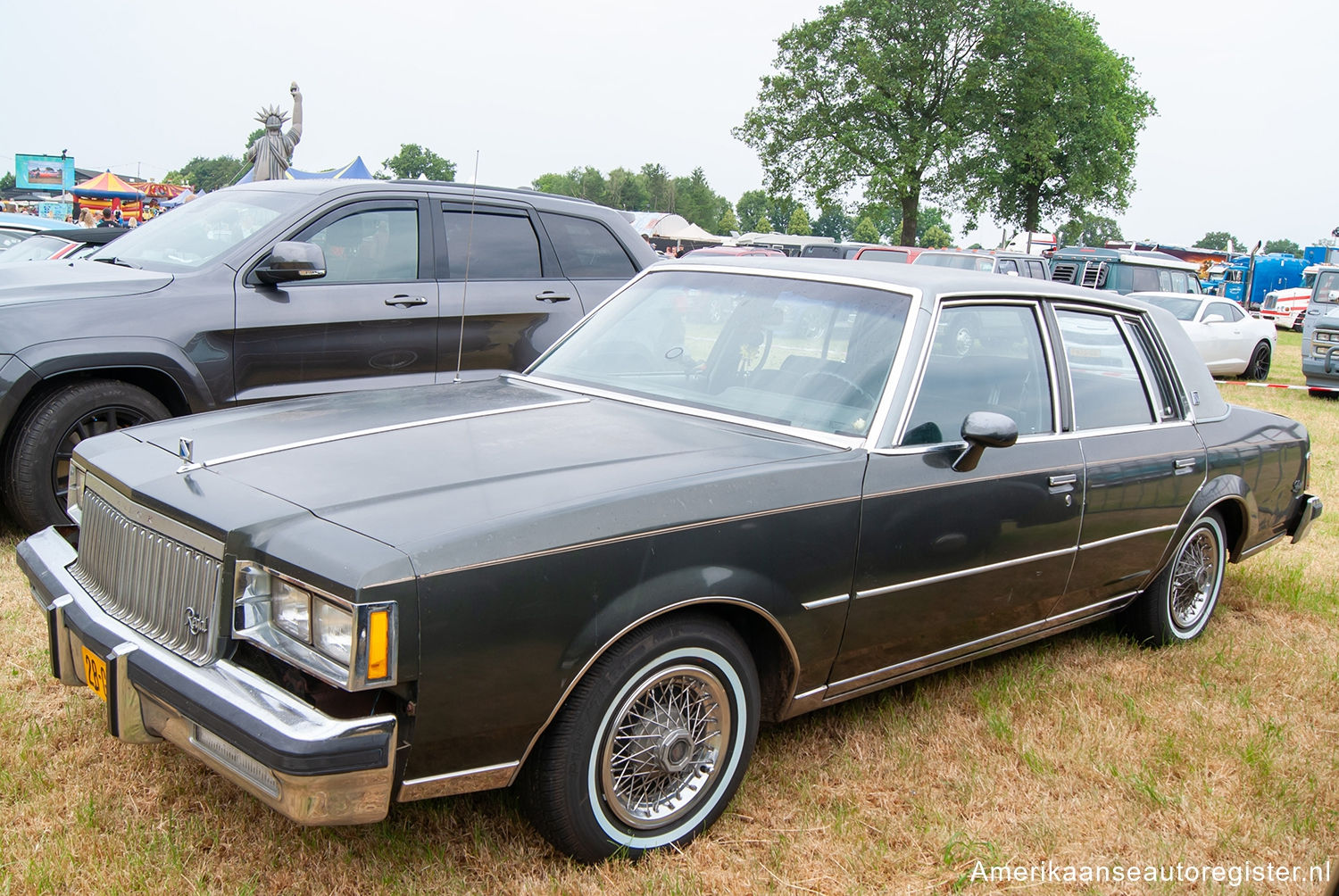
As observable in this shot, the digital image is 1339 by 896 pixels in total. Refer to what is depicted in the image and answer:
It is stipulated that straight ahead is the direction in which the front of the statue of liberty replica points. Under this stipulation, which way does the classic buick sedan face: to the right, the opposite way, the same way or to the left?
to the left

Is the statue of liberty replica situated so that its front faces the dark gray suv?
no

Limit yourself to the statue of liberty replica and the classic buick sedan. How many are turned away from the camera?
1

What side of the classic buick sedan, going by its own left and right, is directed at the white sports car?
back

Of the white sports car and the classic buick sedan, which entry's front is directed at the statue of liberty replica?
the white sports car

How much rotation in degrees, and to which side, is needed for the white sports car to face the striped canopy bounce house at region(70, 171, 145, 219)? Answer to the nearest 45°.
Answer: approximately 45° to its right

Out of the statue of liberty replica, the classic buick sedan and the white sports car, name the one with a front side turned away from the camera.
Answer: the statue of liberty replica

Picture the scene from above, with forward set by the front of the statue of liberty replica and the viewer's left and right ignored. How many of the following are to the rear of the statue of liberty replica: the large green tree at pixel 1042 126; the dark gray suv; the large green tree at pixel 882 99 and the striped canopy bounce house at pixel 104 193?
1

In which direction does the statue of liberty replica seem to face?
away from the camera

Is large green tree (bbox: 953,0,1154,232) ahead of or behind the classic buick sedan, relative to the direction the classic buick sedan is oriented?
behind

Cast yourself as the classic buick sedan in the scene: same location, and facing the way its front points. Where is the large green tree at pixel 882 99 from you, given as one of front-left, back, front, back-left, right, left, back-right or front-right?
back-right

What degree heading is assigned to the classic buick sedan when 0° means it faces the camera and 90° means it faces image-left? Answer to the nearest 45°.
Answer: approximately 45°

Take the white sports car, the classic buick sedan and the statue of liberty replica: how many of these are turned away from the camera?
1

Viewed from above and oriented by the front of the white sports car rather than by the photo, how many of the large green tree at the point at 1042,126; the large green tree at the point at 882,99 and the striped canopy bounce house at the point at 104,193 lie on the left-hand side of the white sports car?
0

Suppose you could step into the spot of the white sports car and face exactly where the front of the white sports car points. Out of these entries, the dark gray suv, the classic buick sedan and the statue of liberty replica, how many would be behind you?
0

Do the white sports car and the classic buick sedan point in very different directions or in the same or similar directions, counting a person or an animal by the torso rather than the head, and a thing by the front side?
same or similar directions

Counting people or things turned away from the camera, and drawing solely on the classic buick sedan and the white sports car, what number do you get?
0

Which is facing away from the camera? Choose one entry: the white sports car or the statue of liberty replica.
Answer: the statue of liberty replica
